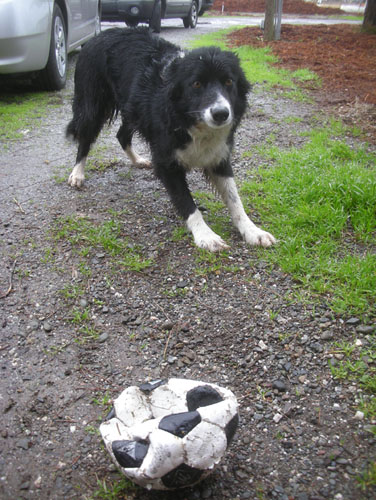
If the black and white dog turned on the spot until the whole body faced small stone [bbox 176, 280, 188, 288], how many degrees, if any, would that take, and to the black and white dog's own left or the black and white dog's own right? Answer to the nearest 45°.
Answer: approximately 45° to the black and white dog's own right

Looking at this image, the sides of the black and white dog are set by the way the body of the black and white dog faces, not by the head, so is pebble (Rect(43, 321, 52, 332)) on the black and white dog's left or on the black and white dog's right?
on the black and white dog's right

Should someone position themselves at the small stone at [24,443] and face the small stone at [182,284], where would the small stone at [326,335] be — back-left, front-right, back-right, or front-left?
front-right

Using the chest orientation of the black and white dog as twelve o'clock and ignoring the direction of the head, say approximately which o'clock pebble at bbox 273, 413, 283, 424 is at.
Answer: The pebble is roughly at 1 o'clock from the black and white dog.

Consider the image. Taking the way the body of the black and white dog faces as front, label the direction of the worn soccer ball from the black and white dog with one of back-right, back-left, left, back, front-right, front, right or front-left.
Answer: front-right

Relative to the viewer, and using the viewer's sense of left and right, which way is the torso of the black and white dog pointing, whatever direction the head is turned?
facing the viewer and to the right of the viewer
